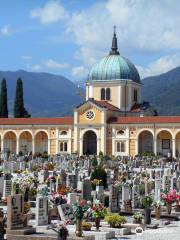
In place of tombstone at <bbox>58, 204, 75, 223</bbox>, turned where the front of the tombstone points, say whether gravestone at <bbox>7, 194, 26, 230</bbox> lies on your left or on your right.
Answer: on your right

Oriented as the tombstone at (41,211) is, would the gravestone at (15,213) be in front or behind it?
in front

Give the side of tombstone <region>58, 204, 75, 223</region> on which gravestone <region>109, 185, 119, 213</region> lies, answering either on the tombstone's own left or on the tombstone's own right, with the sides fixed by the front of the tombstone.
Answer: on the tombstone's own left

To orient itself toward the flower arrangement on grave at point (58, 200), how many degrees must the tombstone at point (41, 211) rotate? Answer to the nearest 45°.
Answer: approximately 180°

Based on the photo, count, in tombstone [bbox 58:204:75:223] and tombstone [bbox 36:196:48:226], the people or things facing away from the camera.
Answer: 0

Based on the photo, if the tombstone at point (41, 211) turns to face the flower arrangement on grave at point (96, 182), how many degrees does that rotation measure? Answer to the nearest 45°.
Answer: approximately 180°

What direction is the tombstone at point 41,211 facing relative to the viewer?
toward the camera

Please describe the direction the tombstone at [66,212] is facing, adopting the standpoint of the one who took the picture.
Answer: facing the viewer and to the right of the viewer
